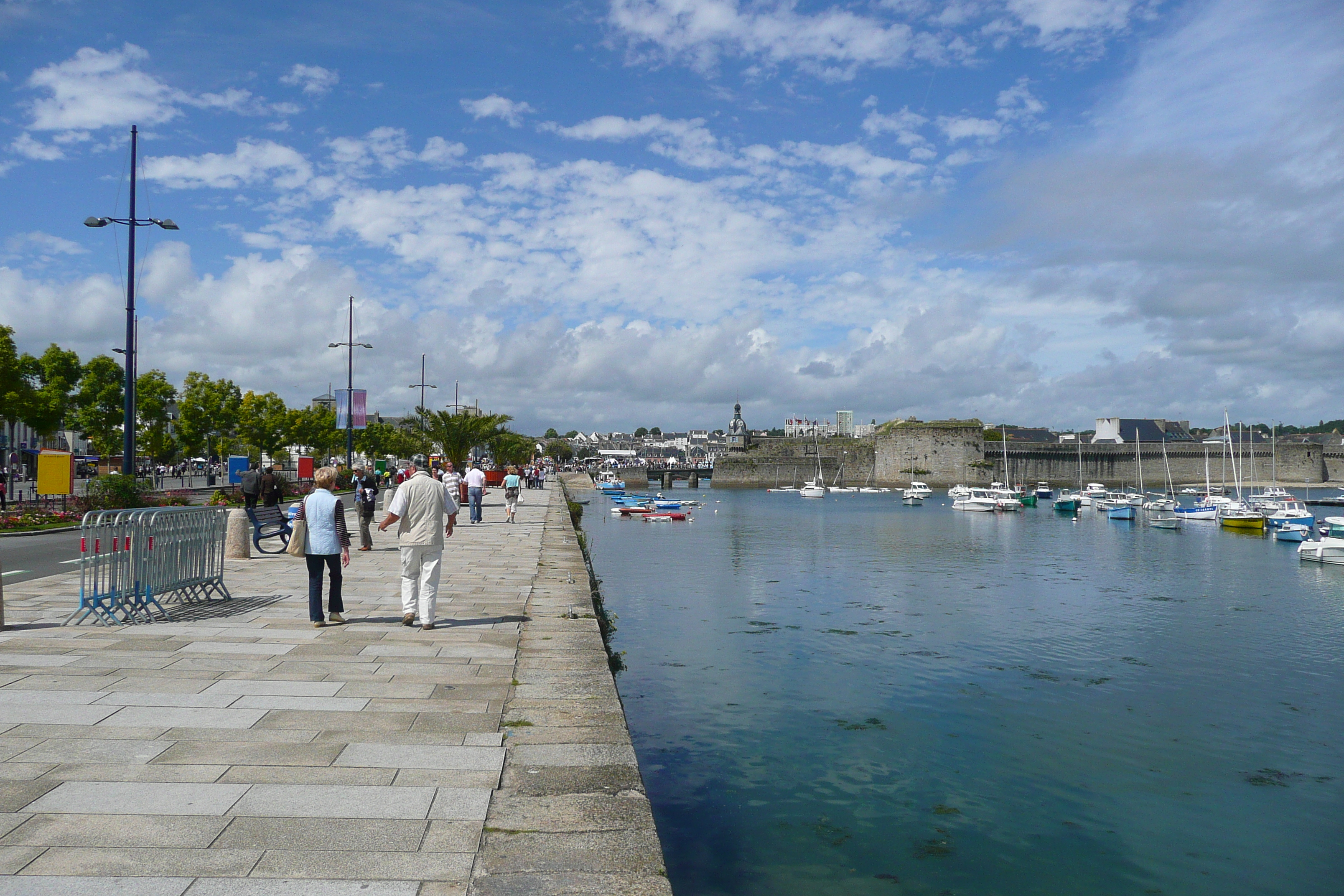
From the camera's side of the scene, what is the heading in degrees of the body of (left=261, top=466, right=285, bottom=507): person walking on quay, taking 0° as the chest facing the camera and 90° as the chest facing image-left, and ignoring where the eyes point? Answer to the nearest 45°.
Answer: approximately 180°

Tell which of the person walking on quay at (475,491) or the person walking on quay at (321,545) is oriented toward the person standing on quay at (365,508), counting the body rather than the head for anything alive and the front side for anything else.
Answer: the person walking on quay at (321,545)

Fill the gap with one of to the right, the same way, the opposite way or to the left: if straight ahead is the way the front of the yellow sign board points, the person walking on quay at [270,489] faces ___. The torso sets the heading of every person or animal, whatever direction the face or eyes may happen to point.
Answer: the opposite way

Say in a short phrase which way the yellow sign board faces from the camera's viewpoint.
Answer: facing the viewer

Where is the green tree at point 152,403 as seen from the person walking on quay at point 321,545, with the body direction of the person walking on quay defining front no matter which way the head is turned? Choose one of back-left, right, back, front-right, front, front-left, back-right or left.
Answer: front

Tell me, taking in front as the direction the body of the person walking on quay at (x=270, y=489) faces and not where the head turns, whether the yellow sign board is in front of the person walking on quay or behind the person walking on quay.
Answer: in front

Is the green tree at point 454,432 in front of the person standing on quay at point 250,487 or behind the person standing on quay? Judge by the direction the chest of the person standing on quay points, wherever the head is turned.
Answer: in front

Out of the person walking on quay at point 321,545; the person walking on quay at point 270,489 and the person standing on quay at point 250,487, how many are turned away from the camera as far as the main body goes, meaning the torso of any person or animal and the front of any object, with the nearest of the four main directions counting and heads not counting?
3
